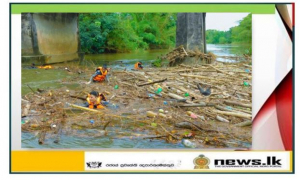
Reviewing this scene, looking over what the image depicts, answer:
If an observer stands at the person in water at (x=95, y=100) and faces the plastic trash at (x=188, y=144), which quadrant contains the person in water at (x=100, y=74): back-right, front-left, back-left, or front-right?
back-left

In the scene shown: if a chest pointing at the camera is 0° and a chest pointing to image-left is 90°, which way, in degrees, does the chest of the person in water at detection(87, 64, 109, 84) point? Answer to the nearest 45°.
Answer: approximately 45°

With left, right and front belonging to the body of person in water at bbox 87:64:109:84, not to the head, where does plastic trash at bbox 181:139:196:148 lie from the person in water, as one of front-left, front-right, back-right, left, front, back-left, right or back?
left

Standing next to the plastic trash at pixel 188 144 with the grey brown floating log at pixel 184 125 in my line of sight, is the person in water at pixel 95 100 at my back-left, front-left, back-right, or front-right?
front-left
